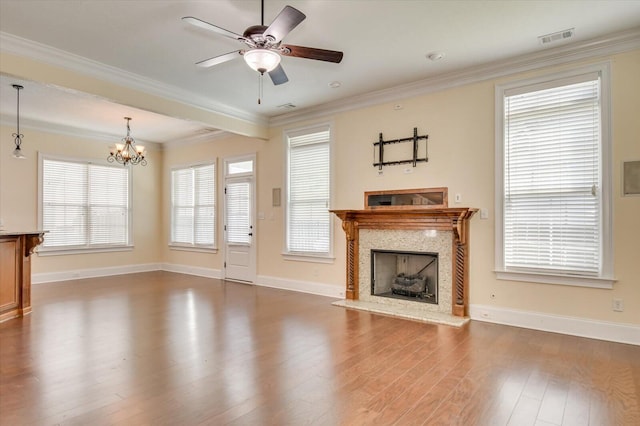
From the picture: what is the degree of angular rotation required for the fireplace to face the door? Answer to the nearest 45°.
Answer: approximately 90° to its right

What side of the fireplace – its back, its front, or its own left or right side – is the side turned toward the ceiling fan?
front

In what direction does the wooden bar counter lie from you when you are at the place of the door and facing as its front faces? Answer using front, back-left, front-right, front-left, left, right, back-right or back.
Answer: front

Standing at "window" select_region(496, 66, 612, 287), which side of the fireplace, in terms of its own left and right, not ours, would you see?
left

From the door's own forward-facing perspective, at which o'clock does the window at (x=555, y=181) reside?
The window is roughly at 9 o'clock from the door.

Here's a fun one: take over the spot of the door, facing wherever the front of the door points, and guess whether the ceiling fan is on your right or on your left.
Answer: on your left

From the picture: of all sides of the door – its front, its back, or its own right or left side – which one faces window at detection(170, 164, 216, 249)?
right

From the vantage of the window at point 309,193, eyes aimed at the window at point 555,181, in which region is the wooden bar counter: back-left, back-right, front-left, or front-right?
back-right

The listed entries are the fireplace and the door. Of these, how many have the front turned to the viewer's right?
0

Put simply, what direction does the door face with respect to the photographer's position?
facing the viewer and to the left of the viewer

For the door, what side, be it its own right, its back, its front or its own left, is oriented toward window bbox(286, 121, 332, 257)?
left

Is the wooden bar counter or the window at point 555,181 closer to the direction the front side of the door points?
the wooden bar counter

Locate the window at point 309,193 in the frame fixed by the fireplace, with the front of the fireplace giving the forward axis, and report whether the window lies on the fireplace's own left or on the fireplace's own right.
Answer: on the fireplace's own right

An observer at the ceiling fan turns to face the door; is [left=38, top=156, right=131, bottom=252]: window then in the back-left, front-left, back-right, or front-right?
front-left

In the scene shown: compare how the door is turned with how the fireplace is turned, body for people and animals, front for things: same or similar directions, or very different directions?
same or similar directions

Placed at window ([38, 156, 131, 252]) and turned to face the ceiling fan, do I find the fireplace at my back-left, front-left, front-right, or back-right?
front-left
